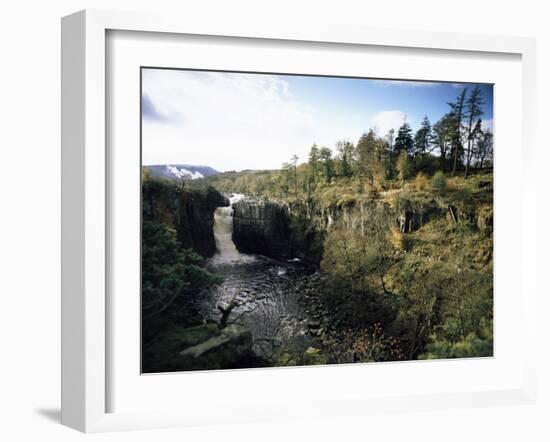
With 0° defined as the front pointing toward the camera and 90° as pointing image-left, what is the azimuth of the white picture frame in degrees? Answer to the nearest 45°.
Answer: approximately 315°
